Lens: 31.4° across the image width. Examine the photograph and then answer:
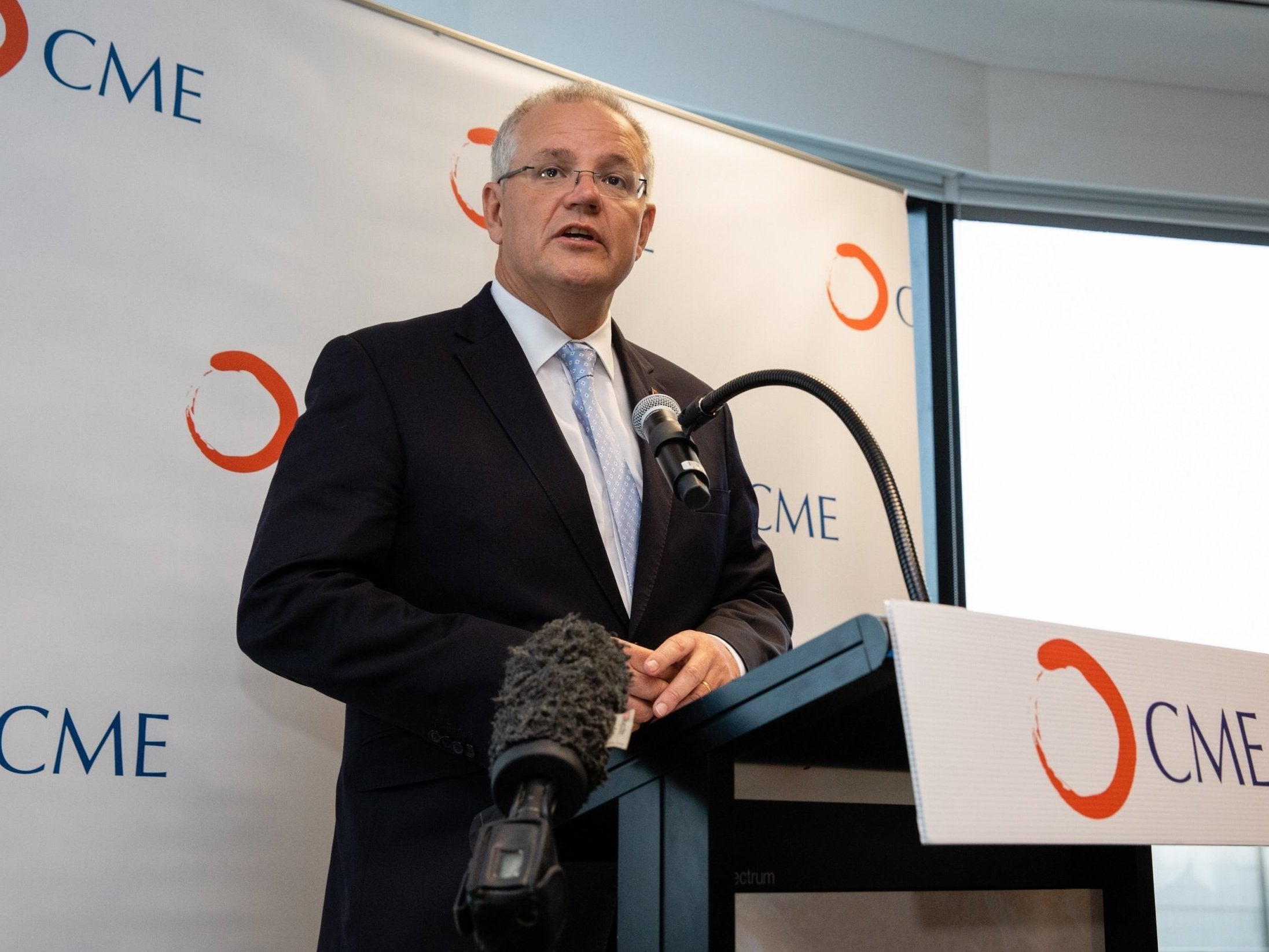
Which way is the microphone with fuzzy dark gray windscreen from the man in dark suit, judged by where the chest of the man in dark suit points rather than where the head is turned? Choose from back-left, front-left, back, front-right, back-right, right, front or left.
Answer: front-right

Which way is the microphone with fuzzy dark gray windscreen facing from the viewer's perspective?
away from the camera

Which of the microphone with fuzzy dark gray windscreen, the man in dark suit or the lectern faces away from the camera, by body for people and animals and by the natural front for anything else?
the microphone with fuzzy dark gray windscreen

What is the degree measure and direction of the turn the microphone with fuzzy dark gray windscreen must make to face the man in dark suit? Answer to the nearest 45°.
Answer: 0° — it already faces them

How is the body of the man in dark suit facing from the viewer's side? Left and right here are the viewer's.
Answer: facing the viewer and to the right of the viewer
